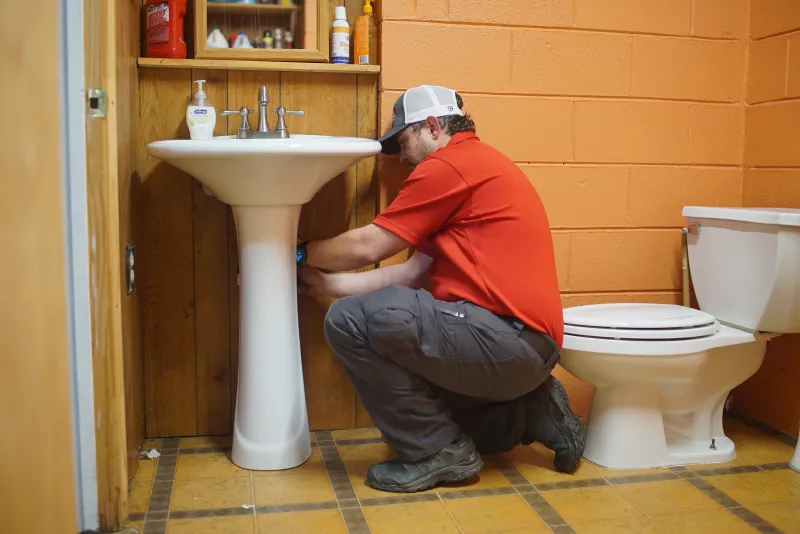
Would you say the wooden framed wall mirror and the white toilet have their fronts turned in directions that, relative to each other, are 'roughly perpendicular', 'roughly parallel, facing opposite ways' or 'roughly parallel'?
roughly perpendicular

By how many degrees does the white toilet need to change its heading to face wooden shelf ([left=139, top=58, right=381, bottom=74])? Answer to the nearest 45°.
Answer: approximately 45° to its right

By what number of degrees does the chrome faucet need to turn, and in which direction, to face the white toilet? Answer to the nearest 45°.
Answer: approximately 90° to its left

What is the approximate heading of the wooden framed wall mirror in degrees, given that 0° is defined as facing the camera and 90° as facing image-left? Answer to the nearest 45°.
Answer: approximately 0°

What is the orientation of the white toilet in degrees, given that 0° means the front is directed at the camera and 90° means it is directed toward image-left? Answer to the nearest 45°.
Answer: approximately 45°
